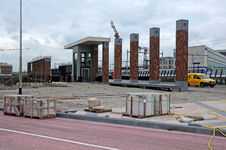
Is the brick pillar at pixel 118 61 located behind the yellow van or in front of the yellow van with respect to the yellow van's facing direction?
behind

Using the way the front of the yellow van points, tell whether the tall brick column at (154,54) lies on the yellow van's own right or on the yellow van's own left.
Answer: on the yellow van's own right

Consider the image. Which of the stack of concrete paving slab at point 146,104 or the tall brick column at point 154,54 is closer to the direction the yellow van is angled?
the stack of concrete paving slab
